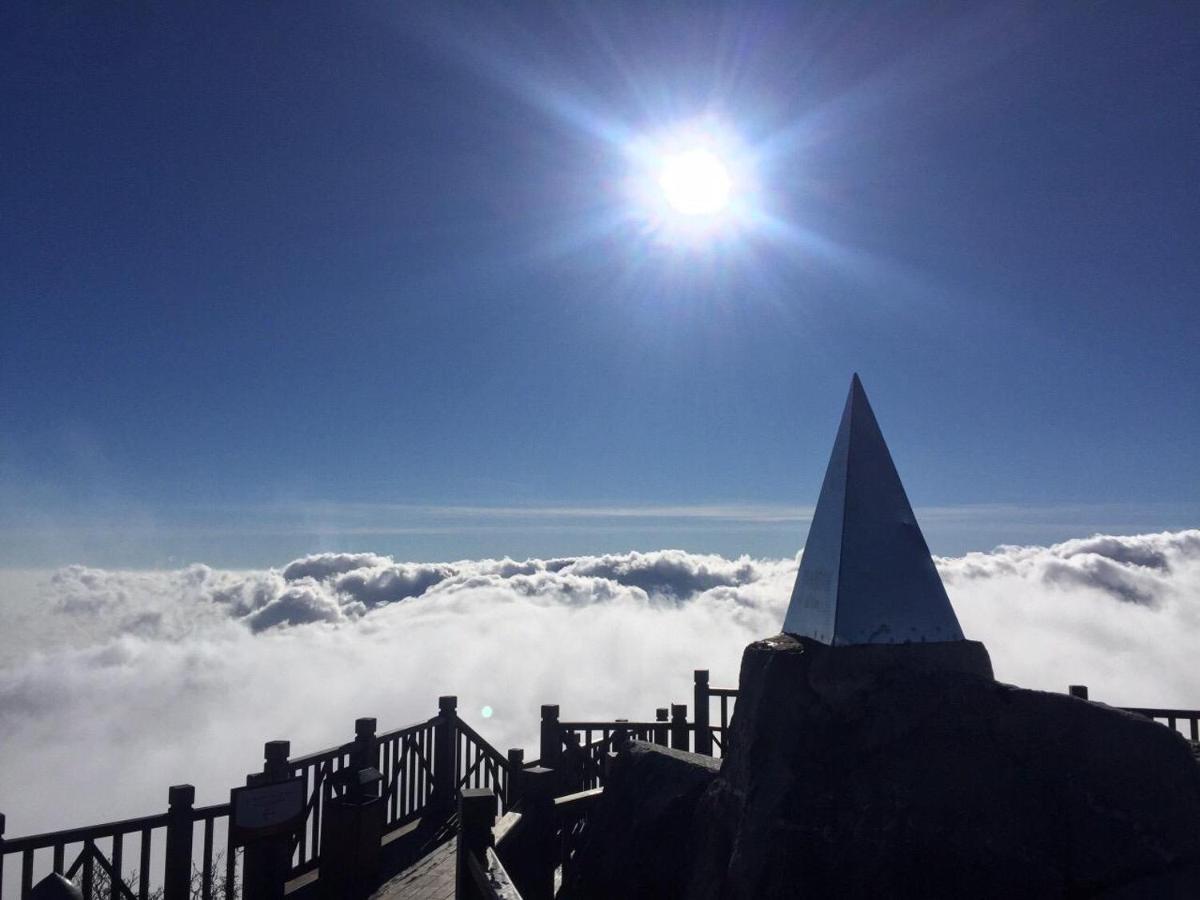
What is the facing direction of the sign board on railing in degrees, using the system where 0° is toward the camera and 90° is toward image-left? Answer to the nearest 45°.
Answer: approximately 315°

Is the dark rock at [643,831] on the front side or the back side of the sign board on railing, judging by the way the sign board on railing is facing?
on the front side

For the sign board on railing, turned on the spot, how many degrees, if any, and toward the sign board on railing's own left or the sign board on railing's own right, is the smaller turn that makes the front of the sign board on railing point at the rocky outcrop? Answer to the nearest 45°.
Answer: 0° — it already faces it

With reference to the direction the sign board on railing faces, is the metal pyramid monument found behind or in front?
in front
